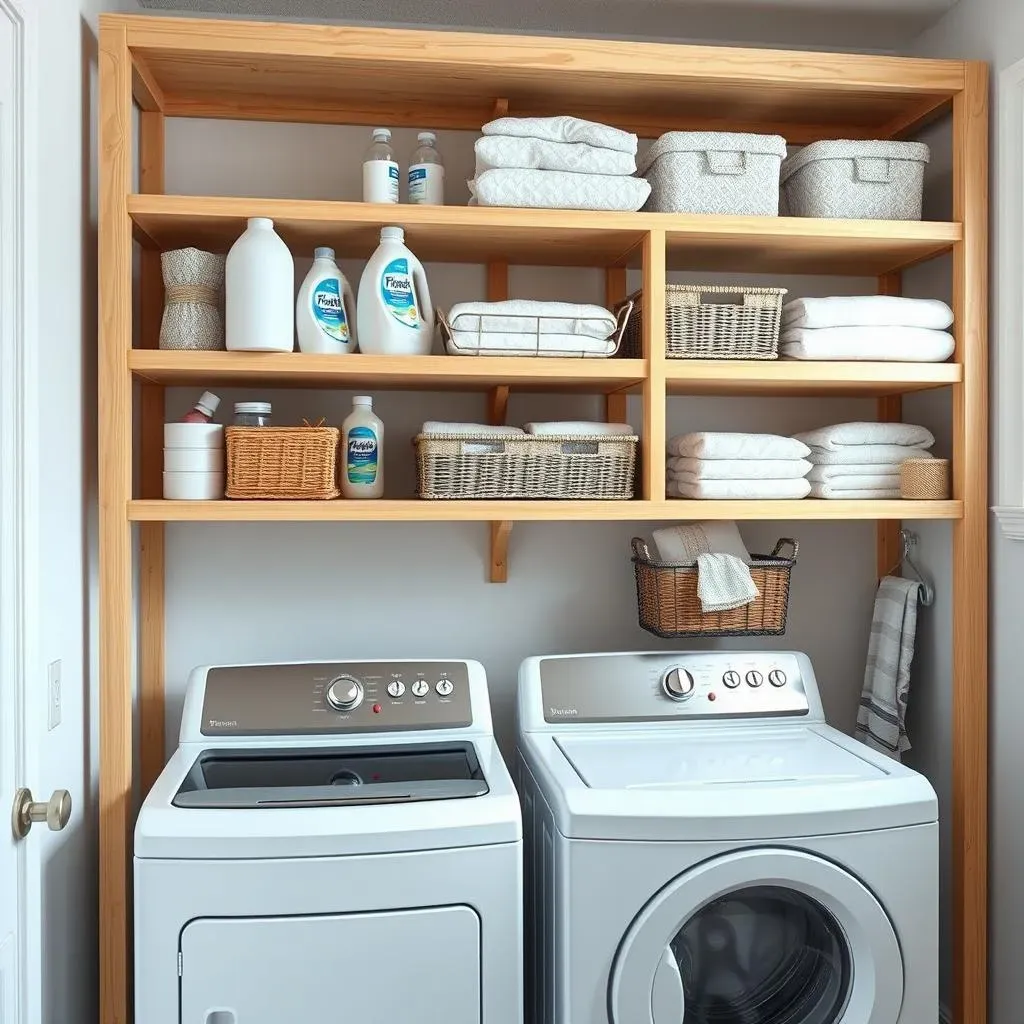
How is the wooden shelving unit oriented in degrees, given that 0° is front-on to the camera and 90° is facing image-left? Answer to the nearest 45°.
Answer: approximately 0°

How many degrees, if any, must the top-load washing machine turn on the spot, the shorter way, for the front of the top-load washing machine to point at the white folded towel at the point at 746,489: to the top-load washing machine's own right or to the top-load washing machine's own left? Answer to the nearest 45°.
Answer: approximately 90° to the top-load washing machine's own left

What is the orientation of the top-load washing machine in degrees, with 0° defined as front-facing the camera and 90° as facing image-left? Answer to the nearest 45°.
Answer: approximately 0°

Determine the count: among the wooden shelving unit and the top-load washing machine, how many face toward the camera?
2
